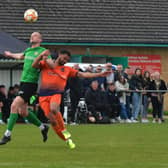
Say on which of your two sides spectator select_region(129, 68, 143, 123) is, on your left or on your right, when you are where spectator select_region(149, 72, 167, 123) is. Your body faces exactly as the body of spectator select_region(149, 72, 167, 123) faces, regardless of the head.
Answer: on your right

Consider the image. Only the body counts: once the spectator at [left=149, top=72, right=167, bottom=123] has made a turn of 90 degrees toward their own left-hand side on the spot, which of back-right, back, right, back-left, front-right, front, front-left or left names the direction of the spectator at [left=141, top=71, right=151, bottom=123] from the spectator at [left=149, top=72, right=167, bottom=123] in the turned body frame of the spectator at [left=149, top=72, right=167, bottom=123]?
back

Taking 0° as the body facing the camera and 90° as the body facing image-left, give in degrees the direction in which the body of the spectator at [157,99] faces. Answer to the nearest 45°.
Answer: approximately 0°

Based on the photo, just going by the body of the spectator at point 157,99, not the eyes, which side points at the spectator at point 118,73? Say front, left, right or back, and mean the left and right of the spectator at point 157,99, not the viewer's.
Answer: right

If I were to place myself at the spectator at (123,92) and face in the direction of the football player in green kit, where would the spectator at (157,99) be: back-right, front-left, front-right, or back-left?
back-left

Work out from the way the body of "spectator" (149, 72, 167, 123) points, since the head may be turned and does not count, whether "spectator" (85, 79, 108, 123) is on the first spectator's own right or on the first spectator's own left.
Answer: on the first spectator's own right
